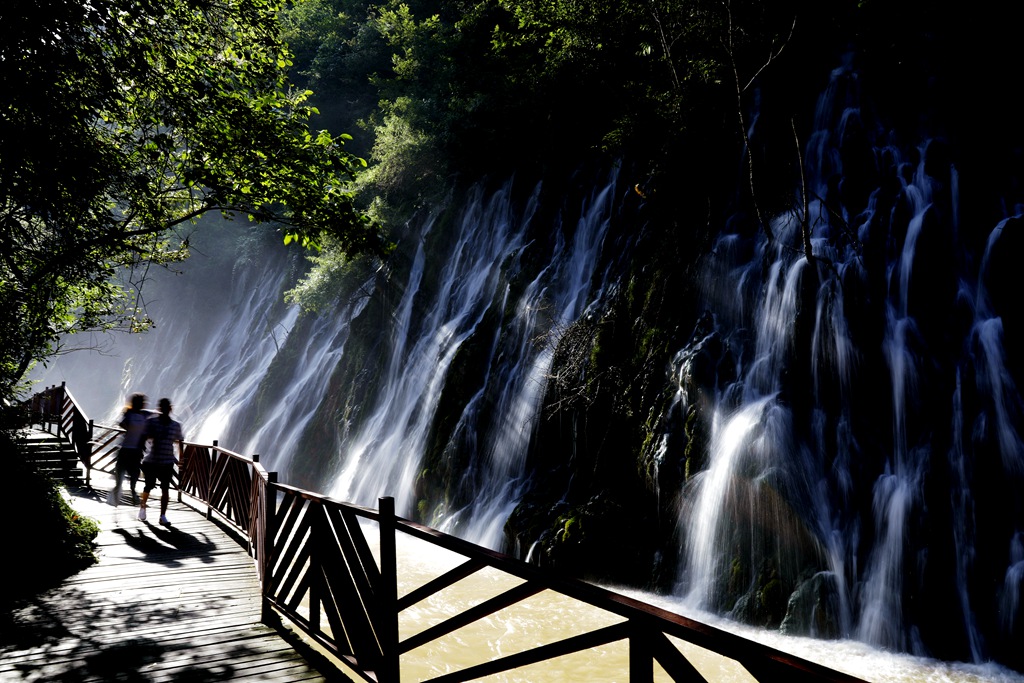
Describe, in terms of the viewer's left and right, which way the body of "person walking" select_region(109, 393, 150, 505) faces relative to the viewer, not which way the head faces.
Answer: facing away from the viewer

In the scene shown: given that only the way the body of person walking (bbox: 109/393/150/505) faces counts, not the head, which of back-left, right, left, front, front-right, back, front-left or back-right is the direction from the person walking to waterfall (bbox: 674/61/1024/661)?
back-right

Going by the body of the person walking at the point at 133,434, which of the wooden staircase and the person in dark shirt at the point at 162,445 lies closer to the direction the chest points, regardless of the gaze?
the wooden staircase
